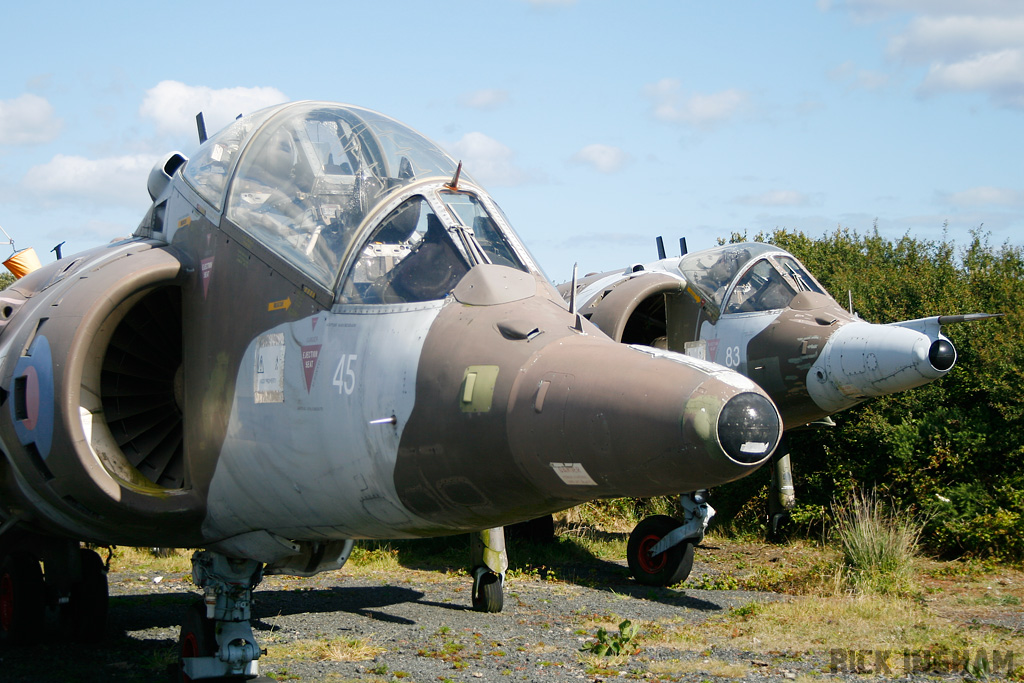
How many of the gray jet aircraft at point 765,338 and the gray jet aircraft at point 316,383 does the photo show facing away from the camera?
0

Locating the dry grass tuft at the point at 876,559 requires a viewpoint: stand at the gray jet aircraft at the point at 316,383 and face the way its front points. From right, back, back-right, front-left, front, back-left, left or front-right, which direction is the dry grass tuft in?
left

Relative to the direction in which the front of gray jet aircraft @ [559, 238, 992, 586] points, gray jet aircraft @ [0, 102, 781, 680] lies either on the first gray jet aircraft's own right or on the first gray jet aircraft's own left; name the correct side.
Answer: on the first gray jet aircraft's own right

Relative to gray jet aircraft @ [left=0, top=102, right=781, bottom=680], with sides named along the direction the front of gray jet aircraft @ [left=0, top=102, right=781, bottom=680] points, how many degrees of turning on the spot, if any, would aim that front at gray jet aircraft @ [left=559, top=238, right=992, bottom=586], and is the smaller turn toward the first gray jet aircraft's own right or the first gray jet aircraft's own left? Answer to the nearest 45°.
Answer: approximately 90° to the first gray jet aircraft's own left

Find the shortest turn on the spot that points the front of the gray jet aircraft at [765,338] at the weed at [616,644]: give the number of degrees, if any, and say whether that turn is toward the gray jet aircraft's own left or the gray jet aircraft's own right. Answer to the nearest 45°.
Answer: approximately 45° to the gray jet aircraft's own right

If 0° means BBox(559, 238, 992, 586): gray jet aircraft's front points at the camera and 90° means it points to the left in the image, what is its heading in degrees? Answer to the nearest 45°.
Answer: approximately 315°
